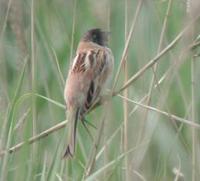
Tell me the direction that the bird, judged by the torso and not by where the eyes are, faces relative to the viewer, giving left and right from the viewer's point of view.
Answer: facing away from the viewer and to the right of the viewer
